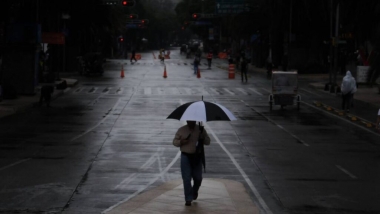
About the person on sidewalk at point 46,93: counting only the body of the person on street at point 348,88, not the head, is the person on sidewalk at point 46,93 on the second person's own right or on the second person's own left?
on the second person's own left

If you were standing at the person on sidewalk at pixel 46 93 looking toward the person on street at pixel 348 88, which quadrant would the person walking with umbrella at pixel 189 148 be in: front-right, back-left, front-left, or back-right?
front-right

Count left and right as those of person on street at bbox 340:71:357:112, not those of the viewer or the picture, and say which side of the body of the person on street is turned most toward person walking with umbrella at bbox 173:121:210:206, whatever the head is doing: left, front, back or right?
back

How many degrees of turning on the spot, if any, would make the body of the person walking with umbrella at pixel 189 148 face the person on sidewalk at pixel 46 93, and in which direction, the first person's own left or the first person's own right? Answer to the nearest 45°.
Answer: approximately 180°

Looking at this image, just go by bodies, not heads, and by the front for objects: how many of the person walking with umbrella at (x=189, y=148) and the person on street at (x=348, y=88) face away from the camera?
1

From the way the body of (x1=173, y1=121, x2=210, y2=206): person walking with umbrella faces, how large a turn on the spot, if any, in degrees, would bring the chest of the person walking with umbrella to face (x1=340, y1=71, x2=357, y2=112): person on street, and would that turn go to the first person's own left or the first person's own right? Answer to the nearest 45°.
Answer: approximately 180°

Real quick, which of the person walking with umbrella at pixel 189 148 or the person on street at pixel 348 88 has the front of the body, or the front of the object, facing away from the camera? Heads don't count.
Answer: the person on street

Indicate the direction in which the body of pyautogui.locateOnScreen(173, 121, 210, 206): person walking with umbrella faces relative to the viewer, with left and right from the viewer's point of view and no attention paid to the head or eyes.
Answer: facing the viewer

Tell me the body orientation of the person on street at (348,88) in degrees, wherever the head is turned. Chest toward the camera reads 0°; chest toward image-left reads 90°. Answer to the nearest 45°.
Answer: approximately 180°

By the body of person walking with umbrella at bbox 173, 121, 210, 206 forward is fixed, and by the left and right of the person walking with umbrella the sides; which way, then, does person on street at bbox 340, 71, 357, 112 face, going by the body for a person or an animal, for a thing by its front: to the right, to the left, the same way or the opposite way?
the opposite way
